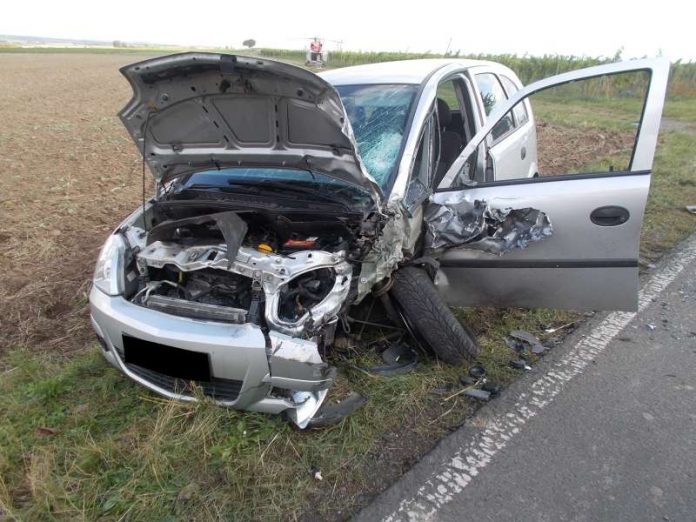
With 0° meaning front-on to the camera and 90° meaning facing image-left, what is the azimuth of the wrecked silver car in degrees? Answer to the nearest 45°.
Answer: approximately 45°

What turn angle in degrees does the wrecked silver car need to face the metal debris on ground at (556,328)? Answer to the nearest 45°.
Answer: approximately 135° to its left

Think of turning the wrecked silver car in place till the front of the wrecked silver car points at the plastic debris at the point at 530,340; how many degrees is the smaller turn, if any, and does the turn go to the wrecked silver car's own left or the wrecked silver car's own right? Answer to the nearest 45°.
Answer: approximately 135° to the wrecked silver car's own left
